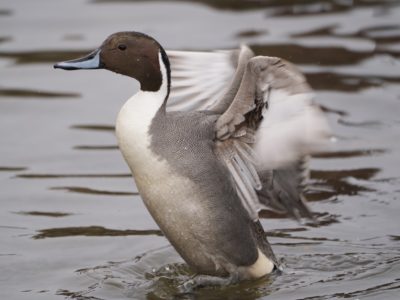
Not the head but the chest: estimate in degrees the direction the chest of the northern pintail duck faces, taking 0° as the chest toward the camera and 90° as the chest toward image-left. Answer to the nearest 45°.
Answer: approximately 90°
